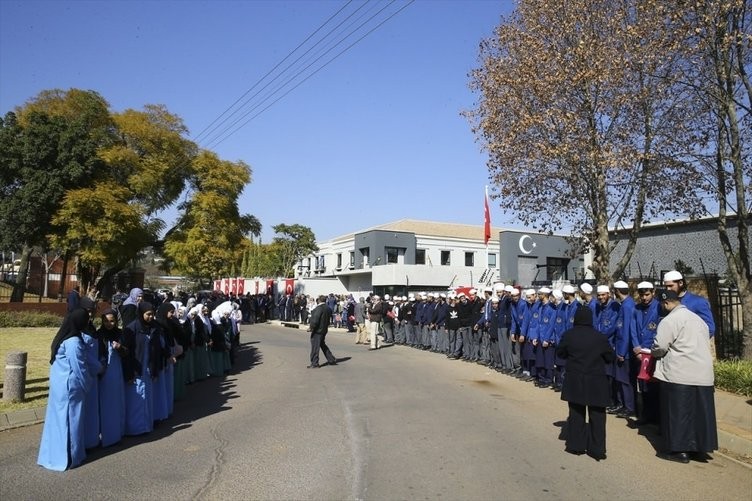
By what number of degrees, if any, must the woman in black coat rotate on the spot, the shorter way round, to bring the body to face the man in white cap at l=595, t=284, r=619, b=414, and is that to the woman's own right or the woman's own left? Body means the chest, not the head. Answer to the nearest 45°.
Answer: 0° — they already face them

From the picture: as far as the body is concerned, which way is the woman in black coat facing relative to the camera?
away from the camera

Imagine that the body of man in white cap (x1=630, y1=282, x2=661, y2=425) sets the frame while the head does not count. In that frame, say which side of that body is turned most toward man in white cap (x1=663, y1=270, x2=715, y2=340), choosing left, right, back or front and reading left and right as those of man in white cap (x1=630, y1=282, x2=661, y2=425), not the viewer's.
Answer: left

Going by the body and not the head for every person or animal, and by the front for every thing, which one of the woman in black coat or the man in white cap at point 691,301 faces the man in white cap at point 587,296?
the woman in black coat

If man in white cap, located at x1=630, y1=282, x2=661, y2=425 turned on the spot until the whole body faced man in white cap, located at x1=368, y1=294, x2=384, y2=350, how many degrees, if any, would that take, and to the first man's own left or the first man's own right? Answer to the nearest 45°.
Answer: approximately 90° to the first man's own right

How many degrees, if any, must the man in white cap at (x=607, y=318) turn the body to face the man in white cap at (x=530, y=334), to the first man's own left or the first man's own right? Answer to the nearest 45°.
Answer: approximately 90° to the first man's own right

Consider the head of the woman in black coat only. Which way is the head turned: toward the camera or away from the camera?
away from the camera

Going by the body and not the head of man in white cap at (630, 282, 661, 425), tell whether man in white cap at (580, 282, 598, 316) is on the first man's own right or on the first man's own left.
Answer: on the first man's own right
